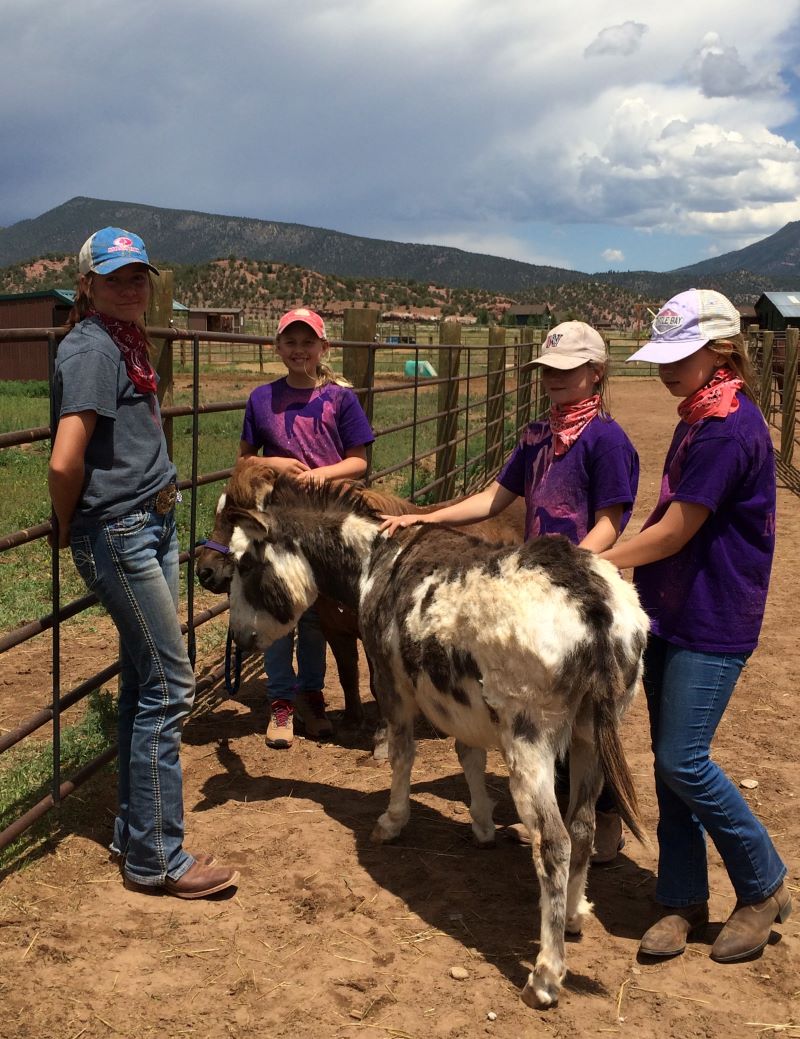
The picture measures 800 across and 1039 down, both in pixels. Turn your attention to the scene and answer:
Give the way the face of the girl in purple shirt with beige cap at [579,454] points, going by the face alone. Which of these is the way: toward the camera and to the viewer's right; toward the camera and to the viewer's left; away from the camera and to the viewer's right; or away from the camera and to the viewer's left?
toward the camera and to the viewer's left

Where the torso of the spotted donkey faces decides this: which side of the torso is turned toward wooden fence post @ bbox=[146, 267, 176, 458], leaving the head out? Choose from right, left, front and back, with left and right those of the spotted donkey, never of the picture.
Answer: front

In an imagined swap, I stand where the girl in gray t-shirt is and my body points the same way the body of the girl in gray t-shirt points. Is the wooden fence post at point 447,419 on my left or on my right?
on my left

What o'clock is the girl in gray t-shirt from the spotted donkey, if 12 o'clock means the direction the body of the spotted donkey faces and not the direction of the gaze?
The girl in gray t-shirt is roughly at 11 o'clock from the spotted donkey.

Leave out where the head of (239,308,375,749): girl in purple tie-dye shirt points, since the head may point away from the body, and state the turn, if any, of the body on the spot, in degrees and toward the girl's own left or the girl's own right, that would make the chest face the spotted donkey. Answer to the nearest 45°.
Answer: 0° — they already face it

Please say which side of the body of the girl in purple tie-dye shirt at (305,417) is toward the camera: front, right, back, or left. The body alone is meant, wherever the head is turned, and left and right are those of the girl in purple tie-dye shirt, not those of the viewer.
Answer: front

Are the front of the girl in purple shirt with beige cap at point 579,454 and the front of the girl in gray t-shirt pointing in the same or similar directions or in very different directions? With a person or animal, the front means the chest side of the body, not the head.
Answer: very different directions

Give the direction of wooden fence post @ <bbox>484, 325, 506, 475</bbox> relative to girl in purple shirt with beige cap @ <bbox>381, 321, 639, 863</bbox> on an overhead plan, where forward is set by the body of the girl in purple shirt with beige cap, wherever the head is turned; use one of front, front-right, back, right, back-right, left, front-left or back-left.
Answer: back-right
